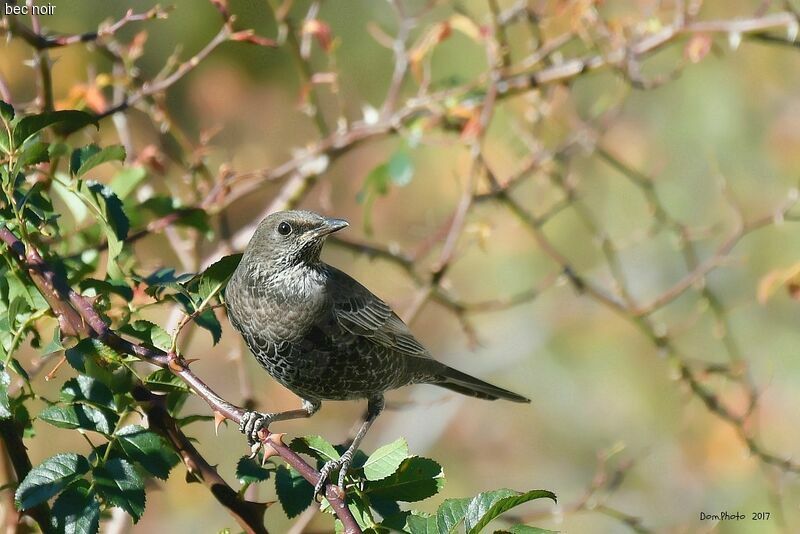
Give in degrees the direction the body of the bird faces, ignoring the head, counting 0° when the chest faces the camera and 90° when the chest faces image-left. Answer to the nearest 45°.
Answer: approximately 45°
